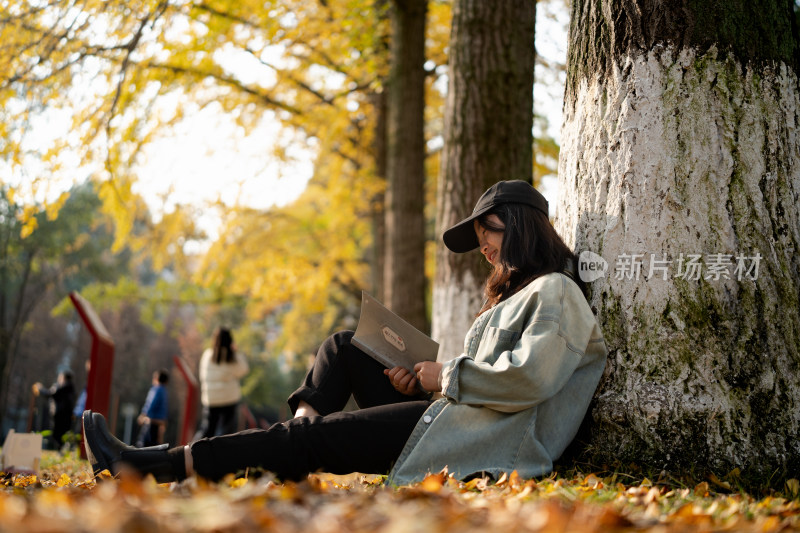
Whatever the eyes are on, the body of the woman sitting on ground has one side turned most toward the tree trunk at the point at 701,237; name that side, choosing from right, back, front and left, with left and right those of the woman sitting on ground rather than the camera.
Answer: back

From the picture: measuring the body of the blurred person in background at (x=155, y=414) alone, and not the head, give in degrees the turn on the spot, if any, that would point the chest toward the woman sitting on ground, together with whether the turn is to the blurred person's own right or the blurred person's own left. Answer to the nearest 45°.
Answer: approximately 90° to the blurred person's own left

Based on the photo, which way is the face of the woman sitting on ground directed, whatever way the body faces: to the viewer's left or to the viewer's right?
to the viewer's left

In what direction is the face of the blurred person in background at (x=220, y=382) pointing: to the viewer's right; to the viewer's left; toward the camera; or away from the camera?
away from the camera

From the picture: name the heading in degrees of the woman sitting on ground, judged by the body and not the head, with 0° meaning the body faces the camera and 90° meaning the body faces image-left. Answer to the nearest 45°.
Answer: approximately 90°

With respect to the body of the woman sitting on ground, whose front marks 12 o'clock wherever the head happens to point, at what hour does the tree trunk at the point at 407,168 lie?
The tree trunk is roughly at 3 o'clock from the woman sitting on ground.
